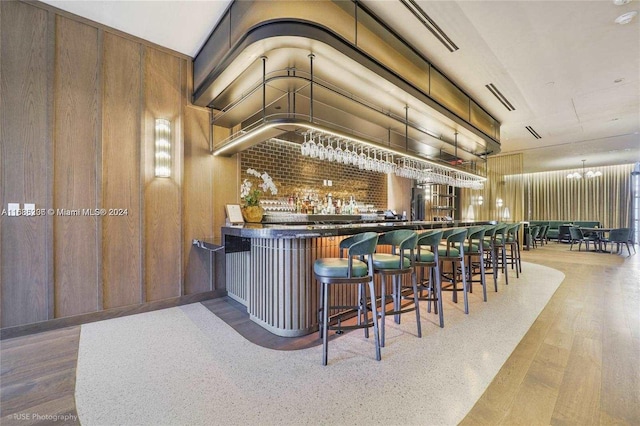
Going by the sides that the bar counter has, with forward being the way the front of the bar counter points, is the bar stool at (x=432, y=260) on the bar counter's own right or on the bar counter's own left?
on the bar counter's own left

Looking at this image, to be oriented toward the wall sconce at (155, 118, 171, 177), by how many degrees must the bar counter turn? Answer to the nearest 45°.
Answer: approximately 135° to its right

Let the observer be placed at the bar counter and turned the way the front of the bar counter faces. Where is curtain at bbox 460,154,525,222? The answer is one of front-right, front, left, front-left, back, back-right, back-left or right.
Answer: left

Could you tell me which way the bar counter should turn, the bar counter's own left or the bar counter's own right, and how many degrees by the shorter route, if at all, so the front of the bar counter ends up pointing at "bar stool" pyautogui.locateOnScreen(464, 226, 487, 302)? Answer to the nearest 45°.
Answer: approximately 90° to the bar counter's own left

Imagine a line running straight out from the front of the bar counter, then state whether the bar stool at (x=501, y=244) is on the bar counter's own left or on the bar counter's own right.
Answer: on the bar counter's own left

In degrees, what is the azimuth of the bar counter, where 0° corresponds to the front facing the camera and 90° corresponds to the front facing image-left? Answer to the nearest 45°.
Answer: approximately 315°

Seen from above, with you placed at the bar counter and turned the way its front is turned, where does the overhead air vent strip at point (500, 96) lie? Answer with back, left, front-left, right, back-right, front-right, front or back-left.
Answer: left

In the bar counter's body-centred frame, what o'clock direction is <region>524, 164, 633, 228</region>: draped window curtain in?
The draped window curtain is roughly at 9 o'clock from the bar counter.

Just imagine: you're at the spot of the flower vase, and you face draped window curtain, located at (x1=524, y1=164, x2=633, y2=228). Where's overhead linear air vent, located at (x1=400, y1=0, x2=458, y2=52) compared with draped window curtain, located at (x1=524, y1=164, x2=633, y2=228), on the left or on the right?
right

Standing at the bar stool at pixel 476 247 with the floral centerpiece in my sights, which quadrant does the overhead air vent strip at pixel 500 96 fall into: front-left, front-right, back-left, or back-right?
back-right

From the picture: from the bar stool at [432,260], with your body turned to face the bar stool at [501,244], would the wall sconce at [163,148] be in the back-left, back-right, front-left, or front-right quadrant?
back-left
